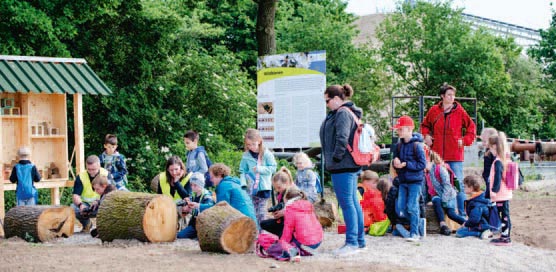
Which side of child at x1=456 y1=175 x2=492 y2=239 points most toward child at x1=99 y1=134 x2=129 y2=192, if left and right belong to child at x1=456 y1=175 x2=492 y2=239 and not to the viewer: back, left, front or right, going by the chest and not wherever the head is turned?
front

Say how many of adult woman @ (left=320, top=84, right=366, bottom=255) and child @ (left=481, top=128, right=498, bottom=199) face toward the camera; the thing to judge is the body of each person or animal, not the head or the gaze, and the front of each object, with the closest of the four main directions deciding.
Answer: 0

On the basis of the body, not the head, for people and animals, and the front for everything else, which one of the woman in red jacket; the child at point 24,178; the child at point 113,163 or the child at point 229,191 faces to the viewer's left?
the child at point 229,191

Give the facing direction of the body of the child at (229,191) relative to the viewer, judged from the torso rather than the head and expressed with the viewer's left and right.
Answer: facing to the left of the viewer

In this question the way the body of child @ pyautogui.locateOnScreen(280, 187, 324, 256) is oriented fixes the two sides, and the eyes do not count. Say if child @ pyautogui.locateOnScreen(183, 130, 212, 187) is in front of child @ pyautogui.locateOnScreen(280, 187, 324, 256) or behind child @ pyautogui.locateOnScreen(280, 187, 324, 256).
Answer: in front

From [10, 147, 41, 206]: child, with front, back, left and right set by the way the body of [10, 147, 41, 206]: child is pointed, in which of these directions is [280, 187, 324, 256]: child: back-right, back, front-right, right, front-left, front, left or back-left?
back-right

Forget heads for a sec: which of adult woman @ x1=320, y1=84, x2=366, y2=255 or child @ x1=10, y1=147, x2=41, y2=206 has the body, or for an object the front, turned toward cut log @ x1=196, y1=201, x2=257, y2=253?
the adult woman

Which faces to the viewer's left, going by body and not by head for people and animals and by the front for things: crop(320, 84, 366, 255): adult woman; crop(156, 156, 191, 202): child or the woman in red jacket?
the adult woman

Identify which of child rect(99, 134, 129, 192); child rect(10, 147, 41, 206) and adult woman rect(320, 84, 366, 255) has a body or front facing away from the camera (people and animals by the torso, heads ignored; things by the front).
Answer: child rect(10, 147, 41, 206)

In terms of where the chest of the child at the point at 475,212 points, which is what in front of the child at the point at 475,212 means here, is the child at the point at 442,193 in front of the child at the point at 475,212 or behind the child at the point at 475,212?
in front

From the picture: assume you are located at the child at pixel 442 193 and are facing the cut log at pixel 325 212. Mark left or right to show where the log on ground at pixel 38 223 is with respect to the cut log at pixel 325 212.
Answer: left

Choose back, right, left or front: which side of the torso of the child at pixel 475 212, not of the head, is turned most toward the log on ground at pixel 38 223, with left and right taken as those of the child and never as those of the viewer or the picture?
front

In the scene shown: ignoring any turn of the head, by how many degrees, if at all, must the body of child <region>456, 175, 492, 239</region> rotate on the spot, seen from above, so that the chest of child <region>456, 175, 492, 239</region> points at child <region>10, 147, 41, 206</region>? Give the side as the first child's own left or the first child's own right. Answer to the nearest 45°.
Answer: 0° — they already face them
